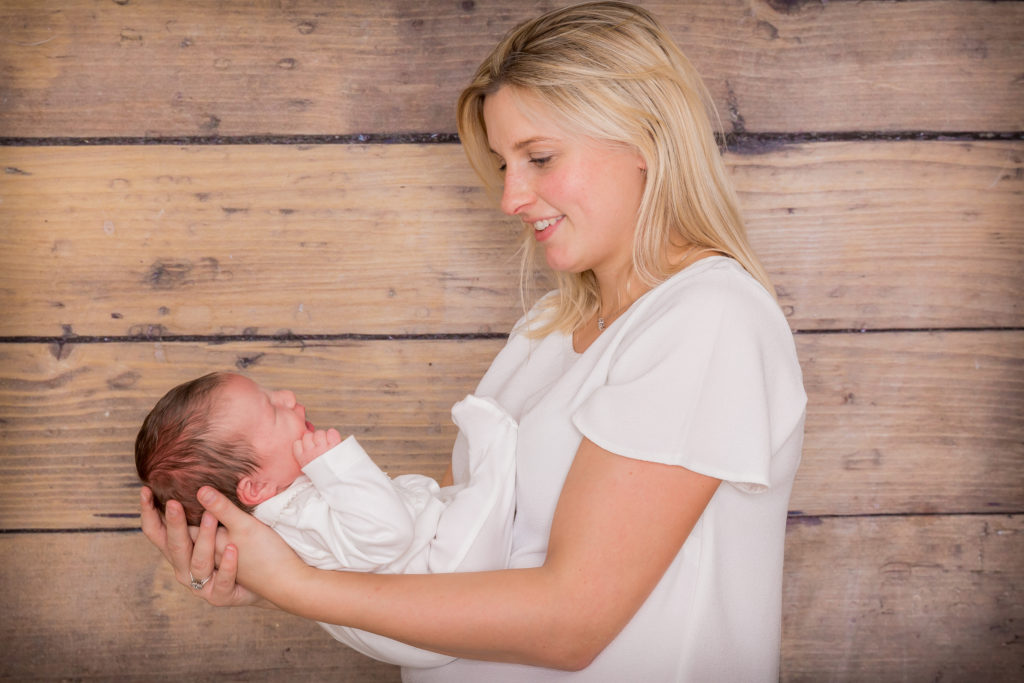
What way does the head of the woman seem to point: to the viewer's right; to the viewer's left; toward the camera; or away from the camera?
to the viewer's left

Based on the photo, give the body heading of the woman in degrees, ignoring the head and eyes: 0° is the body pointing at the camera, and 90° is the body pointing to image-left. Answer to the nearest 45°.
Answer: approximately 90°
